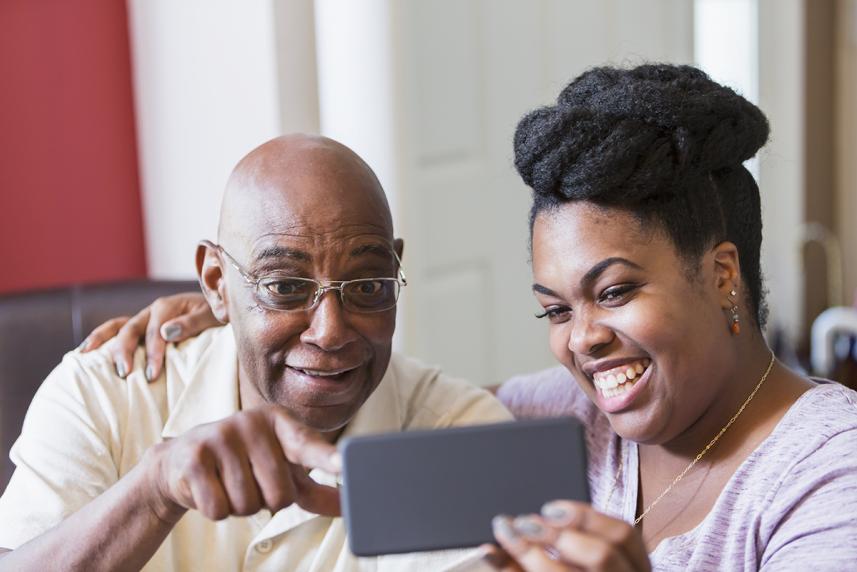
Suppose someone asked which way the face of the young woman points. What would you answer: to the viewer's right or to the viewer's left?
to the viewer's left

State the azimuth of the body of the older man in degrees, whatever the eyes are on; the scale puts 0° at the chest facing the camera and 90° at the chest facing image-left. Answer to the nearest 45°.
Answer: approximately 0°

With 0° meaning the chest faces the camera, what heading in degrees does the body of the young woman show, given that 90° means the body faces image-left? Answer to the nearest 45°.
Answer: approximately 45°
